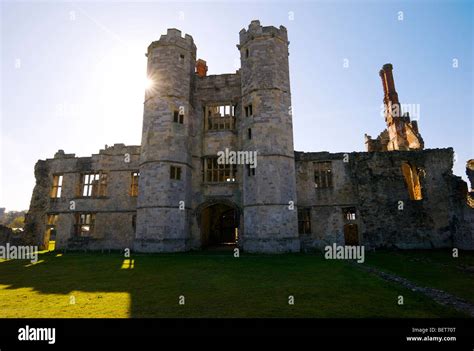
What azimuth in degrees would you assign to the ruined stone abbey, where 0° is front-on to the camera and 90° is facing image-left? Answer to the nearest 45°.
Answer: approximately 0°
